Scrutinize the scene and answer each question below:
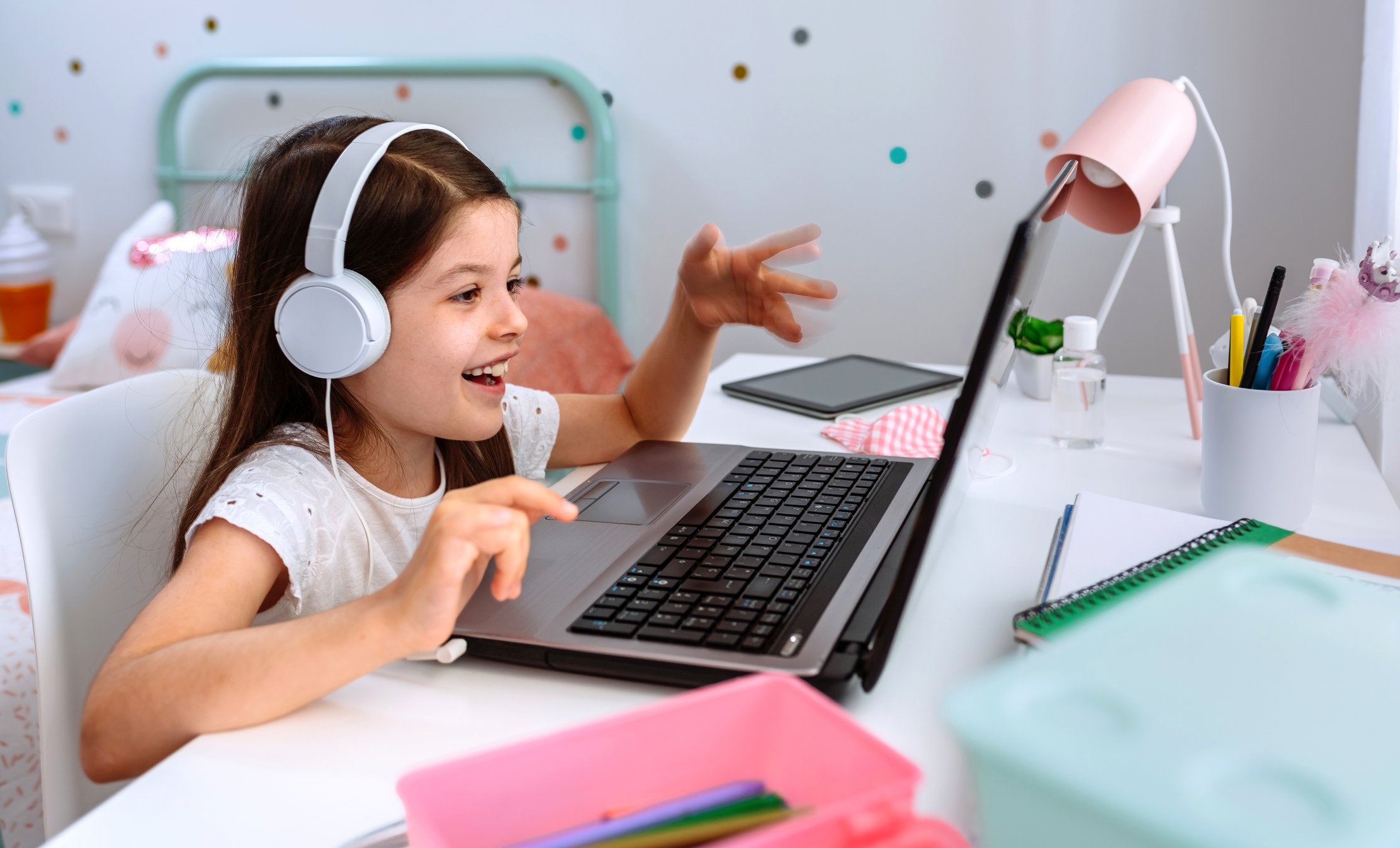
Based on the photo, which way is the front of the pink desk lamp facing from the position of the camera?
facing the viewer and to the left of the viewer

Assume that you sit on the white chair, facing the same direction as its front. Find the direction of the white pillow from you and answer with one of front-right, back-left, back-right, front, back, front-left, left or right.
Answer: back-left

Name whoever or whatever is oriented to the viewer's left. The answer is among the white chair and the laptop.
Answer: the laptop

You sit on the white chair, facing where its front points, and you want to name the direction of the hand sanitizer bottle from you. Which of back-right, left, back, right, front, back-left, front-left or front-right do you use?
front-left

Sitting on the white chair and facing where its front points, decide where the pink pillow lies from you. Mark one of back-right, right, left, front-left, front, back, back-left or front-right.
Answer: left

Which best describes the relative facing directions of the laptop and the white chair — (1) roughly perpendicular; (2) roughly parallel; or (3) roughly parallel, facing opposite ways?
roughly parallel, facing opposite ways

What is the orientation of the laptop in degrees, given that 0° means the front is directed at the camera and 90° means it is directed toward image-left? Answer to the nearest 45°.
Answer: approximately 90°

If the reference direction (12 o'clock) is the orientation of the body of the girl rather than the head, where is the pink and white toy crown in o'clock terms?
The pink and white toy crown is roughly at 11 o'clock from the girl.

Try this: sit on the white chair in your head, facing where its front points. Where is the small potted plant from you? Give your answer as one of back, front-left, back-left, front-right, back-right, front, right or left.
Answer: front-left

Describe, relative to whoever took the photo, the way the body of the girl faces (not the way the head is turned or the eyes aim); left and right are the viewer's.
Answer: facing the viewer and to the right of the viewer

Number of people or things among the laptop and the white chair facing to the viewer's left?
1

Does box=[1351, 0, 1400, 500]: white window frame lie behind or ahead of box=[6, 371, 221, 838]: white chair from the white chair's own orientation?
ahead
